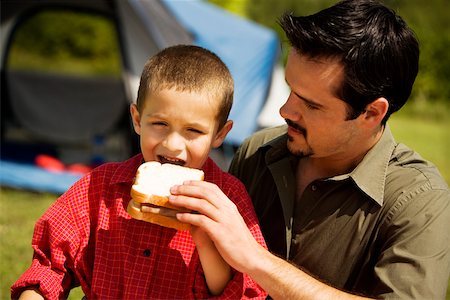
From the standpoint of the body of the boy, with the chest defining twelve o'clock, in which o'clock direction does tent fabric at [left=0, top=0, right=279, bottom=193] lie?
The tent fabric is roughly at 6 o'clock from the boy.

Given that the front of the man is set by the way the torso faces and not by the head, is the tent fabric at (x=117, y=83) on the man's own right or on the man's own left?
on the man's own right

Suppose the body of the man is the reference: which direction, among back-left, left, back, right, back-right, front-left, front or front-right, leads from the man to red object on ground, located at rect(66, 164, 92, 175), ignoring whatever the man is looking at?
right

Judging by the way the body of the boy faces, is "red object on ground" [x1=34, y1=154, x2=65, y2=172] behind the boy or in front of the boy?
behind

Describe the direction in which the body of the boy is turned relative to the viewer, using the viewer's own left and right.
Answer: facing the viewer

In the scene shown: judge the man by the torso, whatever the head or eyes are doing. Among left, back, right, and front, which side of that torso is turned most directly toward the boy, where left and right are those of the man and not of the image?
front

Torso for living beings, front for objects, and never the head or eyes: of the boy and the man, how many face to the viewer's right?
0

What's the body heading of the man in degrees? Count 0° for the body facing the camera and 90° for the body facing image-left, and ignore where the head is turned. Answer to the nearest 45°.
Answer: approximately 45°

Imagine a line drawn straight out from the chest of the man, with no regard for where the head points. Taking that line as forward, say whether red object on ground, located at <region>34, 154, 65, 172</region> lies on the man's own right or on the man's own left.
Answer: on the man's own right
